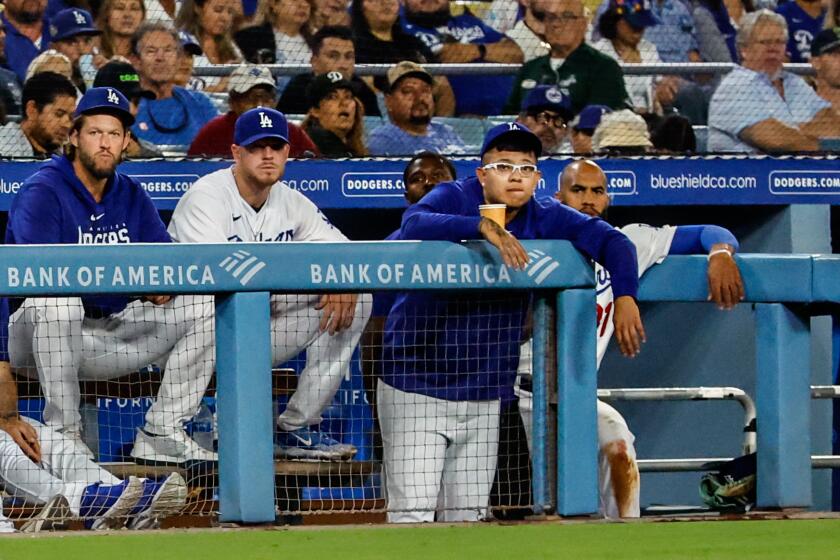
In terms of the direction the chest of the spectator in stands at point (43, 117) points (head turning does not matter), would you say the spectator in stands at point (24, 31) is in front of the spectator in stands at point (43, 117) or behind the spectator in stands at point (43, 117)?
behind

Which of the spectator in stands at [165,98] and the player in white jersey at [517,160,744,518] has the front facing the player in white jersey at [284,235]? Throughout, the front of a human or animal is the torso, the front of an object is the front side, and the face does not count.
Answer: the spectator in stands

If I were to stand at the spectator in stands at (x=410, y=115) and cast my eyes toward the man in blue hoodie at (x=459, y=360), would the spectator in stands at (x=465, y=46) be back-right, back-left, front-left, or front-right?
back-left

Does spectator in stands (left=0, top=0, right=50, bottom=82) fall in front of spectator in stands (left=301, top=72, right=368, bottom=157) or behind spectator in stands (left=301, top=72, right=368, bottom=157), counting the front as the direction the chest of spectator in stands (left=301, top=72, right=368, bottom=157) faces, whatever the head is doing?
behind

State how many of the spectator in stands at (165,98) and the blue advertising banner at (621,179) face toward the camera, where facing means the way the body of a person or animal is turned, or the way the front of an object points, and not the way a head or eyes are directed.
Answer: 2

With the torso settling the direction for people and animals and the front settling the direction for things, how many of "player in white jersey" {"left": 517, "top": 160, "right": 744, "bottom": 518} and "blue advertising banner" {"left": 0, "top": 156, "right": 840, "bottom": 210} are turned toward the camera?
2
